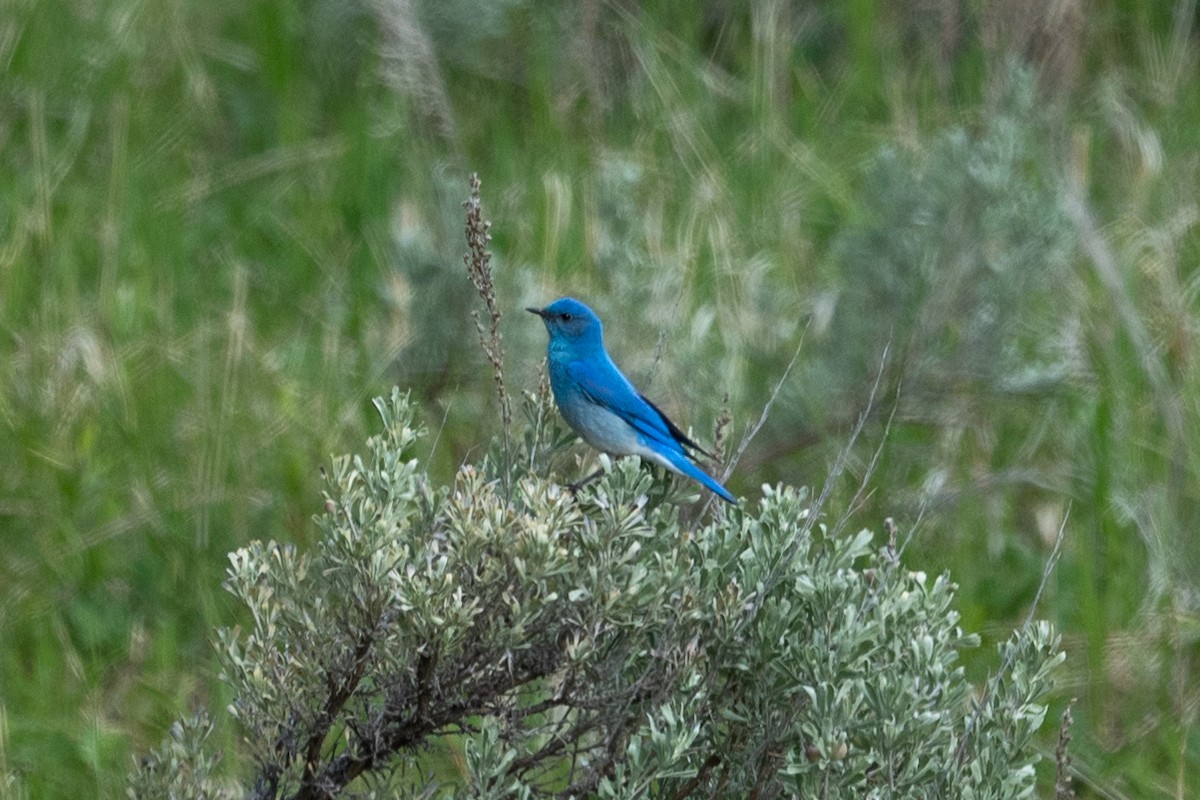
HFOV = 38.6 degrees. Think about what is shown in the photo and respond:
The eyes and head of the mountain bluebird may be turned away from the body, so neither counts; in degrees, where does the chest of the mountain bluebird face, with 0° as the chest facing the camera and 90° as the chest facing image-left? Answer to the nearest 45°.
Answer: approximately 90°
